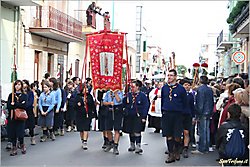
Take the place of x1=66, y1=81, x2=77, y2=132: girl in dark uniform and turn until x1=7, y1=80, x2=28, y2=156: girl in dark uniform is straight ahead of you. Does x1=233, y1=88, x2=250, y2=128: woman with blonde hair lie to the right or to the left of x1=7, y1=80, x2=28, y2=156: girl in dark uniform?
left

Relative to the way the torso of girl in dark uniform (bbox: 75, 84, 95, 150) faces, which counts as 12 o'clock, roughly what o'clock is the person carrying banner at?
The person carrying banner is roughly at 10 o'clock from the girl in dark uniform.

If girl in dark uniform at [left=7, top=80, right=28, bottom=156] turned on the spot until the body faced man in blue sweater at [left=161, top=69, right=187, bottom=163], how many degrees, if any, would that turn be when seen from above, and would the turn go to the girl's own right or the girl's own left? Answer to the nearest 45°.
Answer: approximately 45° to the girl's own left

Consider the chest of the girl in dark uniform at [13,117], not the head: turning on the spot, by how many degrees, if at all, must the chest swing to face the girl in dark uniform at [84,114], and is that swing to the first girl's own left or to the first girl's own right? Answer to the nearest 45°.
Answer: approximately 90° to the first girl's own left

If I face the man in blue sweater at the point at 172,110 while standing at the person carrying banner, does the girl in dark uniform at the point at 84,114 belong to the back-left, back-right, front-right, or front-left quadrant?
back-right

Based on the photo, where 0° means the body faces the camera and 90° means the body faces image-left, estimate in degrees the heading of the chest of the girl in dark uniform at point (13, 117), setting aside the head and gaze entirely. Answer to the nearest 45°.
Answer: approximately 0°

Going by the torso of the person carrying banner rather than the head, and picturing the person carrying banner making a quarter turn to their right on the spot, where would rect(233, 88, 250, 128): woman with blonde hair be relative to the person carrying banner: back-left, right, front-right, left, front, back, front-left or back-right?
back-left
